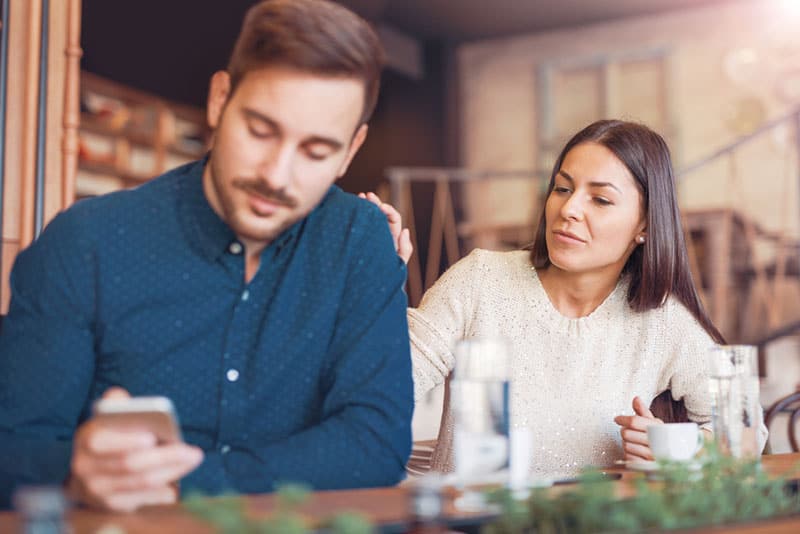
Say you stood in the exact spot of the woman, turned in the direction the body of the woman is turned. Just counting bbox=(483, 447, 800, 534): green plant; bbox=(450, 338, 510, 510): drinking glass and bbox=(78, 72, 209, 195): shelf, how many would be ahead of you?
2

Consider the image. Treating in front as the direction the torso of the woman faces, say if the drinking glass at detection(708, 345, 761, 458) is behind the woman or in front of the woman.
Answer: in front

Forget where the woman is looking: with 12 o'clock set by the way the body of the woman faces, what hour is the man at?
The man is roughly at 1 o'clock from the woman.

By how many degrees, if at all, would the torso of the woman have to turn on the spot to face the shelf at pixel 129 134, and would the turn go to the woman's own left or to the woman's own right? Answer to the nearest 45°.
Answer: approximately 135° to the woman's own right

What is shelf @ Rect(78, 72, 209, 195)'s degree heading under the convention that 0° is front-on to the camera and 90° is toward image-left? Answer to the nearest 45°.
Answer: approximately 315°

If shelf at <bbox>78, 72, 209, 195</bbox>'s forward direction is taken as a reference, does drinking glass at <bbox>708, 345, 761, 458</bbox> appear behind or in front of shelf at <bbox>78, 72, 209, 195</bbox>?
in front

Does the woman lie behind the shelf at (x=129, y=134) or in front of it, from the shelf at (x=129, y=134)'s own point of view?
in front

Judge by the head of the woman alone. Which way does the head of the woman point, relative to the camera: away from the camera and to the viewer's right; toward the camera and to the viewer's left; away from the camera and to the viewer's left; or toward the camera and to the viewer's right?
toward the camera and to the viewer's left

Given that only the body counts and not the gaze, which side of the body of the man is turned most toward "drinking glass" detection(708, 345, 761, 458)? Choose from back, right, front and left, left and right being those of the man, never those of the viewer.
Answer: left

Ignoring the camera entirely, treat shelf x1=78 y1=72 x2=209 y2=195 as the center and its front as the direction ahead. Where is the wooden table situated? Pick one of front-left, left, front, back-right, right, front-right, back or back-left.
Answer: front-right

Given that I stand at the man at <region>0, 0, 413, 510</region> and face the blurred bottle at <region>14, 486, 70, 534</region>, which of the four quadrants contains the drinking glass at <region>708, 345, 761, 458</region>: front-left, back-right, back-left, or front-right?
back-left

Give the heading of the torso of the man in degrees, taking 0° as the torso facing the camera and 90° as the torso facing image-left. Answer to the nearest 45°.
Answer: approximately 0°
